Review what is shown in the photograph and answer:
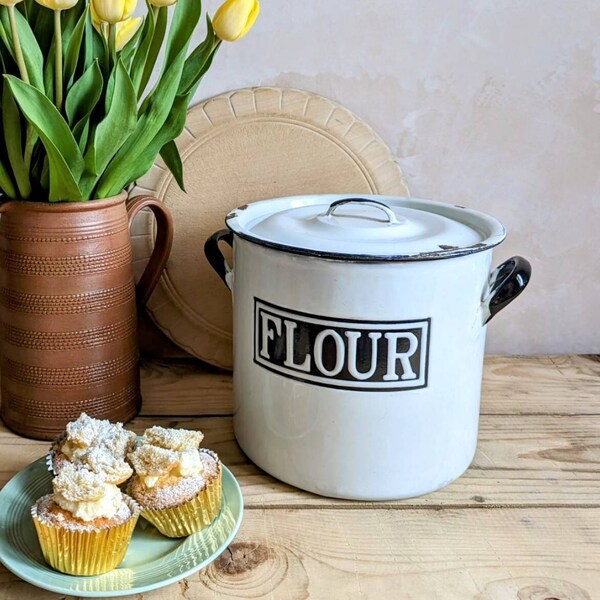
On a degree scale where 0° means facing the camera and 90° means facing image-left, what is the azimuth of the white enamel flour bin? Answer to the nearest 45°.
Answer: approximately 0°
